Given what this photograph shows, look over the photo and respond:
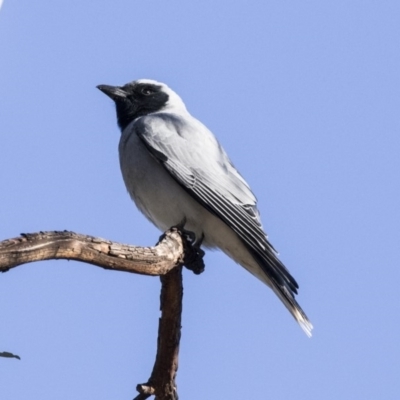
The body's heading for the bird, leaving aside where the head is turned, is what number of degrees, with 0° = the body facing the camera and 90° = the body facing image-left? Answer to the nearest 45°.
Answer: approximately 90°
